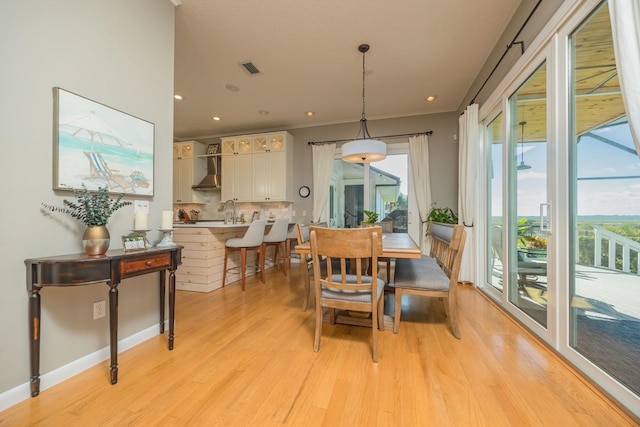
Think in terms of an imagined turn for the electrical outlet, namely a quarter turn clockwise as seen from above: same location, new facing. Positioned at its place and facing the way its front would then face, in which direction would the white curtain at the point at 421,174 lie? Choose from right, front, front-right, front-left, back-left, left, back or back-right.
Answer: back-left

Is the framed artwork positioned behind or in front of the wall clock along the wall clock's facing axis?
in front

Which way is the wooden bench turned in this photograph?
to the viewer's left

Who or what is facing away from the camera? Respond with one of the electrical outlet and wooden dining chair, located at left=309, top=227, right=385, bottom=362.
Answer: the wooden dining chair

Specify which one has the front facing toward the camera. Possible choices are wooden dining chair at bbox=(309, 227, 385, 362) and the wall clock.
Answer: the wall clock

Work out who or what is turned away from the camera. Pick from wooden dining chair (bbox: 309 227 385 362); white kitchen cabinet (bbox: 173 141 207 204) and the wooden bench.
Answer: the wooden dining chair

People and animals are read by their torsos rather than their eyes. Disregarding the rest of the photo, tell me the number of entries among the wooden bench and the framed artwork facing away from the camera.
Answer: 0

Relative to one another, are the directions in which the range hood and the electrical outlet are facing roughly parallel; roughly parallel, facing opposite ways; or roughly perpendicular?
roughly perpendicular

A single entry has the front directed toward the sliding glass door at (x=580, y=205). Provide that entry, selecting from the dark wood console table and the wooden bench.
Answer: the dark wood console table

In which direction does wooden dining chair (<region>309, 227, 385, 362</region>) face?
away from the camera

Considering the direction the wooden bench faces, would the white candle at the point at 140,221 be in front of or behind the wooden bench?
in front

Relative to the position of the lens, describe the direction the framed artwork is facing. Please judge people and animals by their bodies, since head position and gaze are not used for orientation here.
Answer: facing the viewer and to the right of the viewer

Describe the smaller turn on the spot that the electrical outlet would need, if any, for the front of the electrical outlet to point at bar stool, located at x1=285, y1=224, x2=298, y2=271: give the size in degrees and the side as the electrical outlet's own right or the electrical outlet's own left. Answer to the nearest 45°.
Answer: approximately 90° to the electrical outlet's own left

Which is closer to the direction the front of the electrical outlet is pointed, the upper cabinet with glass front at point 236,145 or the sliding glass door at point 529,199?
the sliding glass door

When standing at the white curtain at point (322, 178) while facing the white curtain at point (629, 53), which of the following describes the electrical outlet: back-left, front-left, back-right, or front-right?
front-right

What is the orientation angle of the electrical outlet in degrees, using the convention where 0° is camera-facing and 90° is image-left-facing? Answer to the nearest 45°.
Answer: approximately 315°

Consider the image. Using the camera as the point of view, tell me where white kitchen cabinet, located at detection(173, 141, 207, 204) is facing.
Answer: facing the viewer and to the left of the viewer

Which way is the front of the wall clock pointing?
toward the camera

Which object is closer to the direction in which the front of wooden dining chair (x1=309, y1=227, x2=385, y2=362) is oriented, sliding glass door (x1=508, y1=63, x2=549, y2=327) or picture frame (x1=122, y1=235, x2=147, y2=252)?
the sliding glass door
